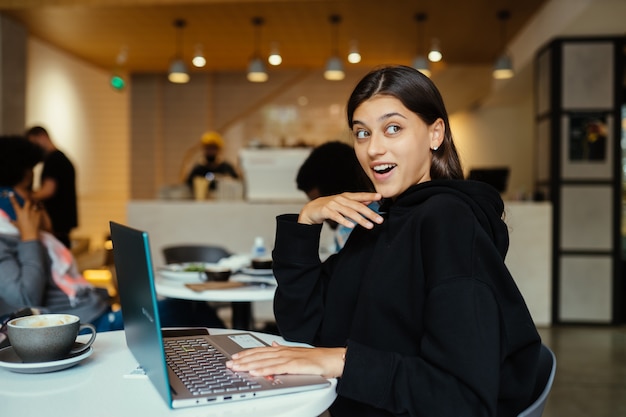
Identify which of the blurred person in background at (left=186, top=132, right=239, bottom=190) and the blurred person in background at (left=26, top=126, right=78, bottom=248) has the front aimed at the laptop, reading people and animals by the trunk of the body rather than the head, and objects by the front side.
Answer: the blurred person in background at (left=186, top=132, right=239, bottom=190)

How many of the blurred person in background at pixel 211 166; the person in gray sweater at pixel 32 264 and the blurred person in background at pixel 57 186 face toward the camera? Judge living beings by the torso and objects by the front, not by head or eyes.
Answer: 1

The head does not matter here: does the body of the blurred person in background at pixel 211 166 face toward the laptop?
yes

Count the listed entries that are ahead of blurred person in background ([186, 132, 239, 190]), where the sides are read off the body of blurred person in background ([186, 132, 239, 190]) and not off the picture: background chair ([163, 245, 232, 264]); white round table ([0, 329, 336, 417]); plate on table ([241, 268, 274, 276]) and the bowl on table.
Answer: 4

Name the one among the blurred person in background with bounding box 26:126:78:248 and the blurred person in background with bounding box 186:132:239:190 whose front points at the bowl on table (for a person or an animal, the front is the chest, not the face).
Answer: the blurred person in background with bounding box 186:132:239:190

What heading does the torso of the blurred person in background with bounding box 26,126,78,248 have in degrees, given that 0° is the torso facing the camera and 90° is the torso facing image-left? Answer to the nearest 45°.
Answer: approximately 90°

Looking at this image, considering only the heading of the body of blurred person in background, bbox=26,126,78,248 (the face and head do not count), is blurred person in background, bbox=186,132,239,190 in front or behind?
behind

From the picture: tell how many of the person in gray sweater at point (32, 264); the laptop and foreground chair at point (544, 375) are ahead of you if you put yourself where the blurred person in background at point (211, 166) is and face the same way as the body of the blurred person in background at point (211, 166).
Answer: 3

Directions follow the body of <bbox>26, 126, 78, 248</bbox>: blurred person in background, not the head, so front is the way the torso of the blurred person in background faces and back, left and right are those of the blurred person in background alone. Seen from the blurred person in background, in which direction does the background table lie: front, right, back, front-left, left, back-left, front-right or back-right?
left

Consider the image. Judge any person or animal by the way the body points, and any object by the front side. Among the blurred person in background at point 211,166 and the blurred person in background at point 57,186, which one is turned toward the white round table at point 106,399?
the blurred person in background at point 211,166

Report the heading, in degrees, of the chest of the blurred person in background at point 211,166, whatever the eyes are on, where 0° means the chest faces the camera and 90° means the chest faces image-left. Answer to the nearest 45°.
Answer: approximately 0°
